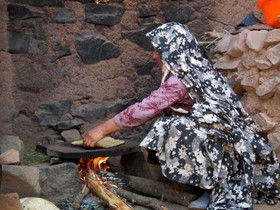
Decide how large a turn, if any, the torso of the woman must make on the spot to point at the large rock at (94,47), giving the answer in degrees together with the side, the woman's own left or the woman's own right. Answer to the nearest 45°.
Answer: approximately 45° to the woman's own right

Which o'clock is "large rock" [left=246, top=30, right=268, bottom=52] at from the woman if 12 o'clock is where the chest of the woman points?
The large rock is roughly at 4 o'clock from the woman.

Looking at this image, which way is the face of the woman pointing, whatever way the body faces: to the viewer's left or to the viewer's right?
to the viewer's left

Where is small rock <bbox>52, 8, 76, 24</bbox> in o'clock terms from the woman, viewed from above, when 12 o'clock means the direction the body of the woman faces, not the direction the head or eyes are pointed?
The small rock is roughly at 1 o'clock from the woman.

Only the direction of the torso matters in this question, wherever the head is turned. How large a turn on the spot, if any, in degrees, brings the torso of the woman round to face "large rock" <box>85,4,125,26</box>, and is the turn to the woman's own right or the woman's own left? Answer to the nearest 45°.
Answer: approximately 45° to the woman's own right

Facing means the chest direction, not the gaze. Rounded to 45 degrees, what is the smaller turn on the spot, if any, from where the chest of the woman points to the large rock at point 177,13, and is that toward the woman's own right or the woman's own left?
approximately 90° to the woman's own right

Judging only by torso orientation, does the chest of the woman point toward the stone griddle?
yes

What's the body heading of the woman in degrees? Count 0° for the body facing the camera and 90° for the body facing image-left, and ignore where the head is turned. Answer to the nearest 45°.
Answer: approximately 90°

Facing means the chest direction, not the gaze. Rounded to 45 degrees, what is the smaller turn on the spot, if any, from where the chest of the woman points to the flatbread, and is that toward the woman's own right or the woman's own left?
0° — they already face it
